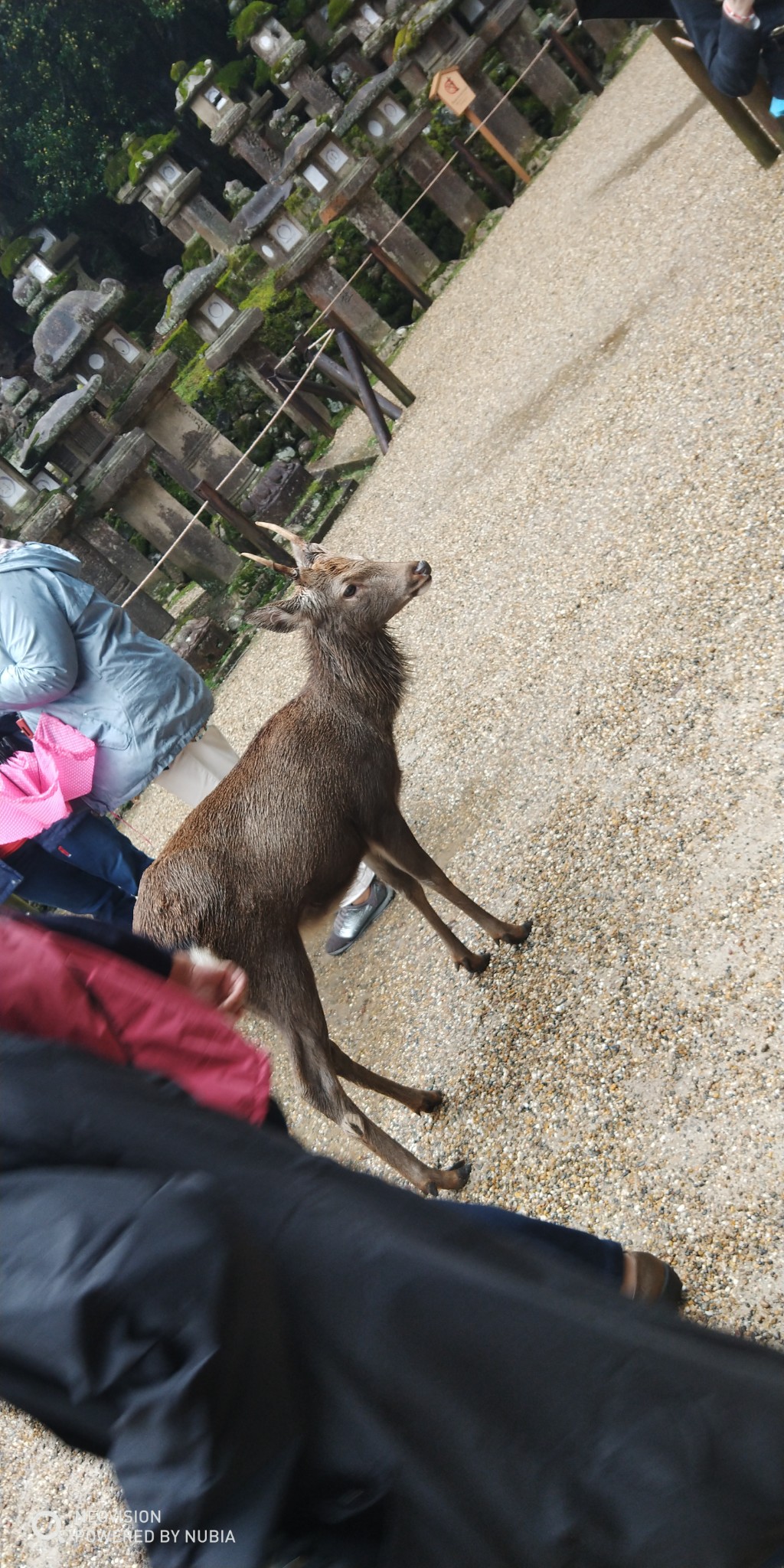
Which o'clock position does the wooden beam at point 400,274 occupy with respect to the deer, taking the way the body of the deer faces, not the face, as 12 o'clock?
The wooden beam is roughly at 10 o'clock from the deer.

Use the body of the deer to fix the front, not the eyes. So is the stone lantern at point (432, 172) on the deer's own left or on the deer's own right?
on the deer's own left

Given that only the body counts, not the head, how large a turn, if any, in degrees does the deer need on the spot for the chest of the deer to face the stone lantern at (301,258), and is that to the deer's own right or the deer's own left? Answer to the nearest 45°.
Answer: approximately 45° to the deer's own left

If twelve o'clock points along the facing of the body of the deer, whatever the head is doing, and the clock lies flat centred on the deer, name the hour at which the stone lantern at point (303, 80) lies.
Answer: The stone lantern is roughly at 10 o'clock from the deer.

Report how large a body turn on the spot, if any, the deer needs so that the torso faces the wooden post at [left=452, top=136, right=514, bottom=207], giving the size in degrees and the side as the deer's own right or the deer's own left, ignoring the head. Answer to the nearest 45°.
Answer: approximately 45° to the deer's own left

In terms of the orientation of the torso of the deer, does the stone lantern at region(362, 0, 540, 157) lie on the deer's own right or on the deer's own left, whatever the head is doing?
on the deer's own left

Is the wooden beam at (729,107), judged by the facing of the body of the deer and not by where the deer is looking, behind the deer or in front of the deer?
in front

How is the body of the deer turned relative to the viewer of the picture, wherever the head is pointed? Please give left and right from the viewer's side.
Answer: facing to the right of the viewer

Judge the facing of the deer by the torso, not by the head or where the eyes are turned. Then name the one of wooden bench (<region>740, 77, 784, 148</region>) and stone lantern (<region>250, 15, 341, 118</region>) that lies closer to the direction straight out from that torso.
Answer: the wooden bench

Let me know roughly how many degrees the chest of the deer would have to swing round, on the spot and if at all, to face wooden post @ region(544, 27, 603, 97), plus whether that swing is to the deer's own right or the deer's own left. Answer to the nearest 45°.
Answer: approximately 45° to the deer's own left

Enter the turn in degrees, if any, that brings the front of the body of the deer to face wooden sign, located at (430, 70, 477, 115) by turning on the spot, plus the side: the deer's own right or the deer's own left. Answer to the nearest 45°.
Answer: approximately 45° to the deer's own left
